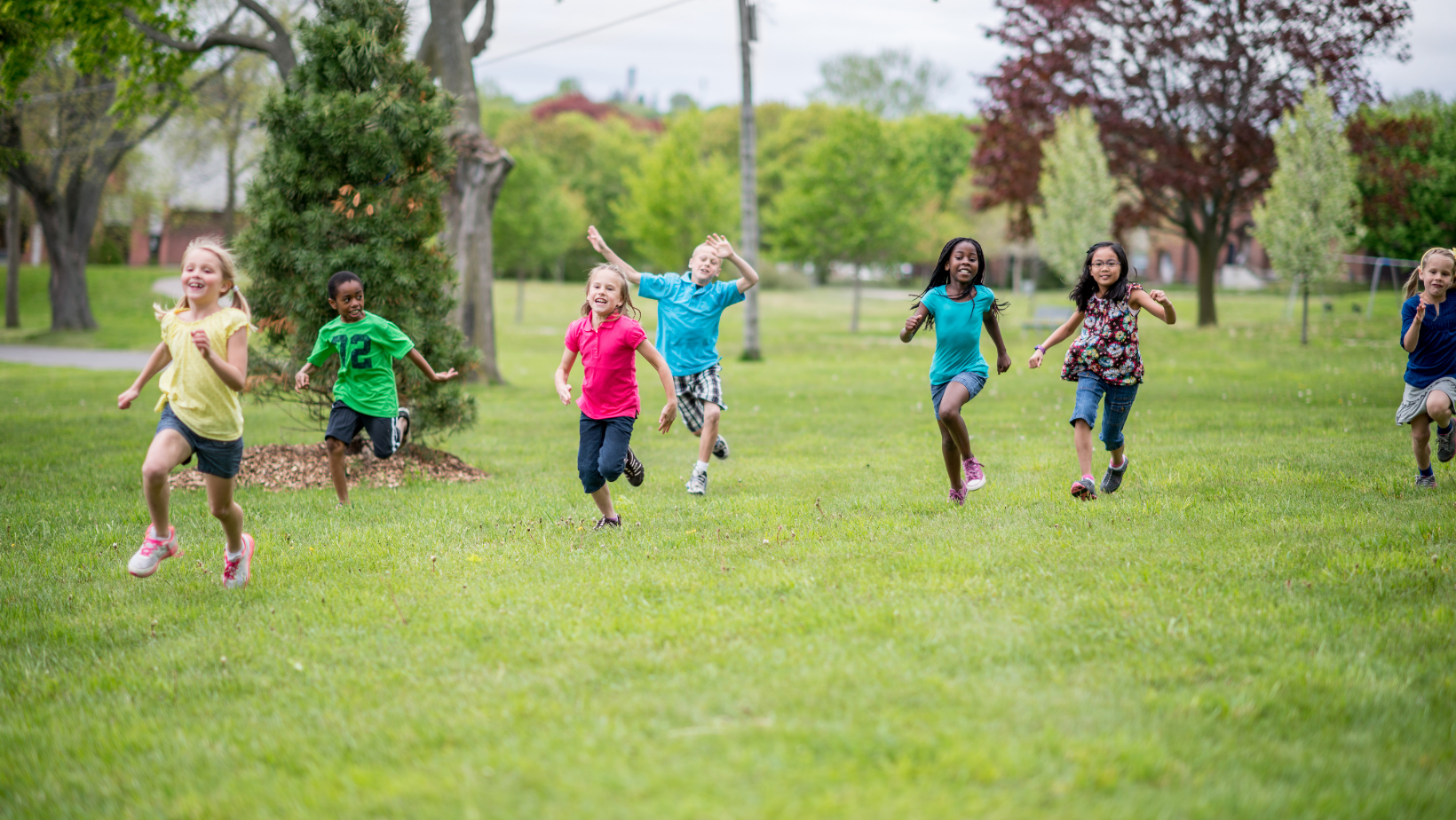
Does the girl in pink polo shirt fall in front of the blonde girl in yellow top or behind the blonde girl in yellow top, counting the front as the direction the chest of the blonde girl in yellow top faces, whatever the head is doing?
behind

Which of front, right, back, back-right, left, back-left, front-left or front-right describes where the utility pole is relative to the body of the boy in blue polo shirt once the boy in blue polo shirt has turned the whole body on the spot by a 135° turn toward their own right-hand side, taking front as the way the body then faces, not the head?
front-right

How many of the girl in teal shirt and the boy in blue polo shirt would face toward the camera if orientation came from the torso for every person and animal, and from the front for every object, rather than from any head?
2

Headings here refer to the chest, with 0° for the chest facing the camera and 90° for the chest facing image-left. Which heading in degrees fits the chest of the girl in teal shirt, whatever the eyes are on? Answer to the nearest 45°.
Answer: approximately 0°

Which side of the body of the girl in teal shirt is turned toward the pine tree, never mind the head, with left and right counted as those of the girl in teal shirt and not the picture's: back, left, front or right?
right

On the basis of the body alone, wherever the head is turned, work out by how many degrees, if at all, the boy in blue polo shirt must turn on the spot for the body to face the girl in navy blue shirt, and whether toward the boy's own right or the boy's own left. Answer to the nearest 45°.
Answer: approximately 90° to the boy's own left

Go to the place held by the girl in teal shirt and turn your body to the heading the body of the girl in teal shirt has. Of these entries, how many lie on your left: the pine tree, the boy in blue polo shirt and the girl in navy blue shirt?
1

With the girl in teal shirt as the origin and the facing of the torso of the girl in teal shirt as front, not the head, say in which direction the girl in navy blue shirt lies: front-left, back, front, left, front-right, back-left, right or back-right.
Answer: left
